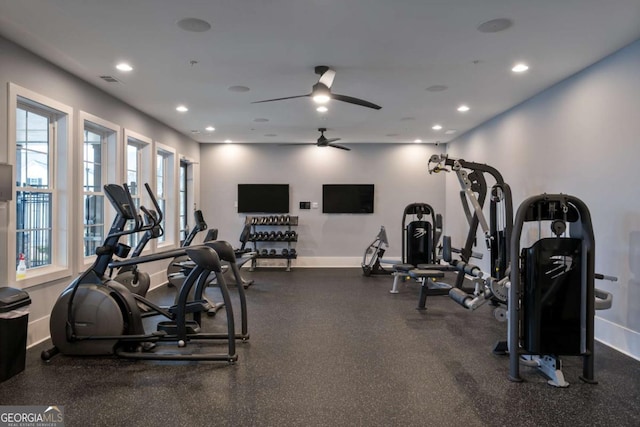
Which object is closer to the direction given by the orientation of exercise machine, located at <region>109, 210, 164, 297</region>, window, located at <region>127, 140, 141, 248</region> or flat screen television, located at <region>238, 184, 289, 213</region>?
the window

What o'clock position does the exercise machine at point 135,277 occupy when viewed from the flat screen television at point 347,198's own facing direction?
The exercise machine is roughly at 1 o'clock from the flat screen television.

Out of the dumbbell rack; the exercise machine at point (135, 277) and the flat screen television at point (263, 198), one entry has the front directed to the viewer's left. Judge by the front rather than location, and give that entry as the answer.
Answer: the exercise machine

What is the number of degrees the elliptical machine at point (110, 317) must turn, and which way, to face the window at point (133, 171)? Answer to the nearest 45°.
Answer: approximately 90° to its right

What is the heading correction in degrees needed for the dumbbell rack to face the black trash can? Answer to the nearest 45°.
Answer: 0° — it already faces it

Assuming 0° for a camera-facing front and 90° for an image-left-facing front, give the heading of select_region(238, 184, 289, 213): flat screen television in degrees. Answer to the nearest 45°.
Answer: approximately 0°

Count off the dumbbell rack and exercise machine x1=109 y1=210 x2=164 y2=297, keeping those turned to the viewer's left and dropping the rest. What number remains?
1

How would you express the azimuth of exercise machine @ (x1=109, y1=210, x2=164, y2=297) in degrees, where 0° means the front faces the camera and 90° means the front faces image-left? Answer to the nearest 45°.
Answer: approximately 90°

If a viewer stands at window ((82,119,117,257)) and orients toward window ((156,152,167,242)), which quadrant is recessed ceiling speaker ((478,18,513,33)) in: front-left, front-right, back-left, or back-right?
back-right

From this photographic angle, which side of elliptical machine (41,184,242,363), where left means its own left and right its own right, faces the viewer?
left

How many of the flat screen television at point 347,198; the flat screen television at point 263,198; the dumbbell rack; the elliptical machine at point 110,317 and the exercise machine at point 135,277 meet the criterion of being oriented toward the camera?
3

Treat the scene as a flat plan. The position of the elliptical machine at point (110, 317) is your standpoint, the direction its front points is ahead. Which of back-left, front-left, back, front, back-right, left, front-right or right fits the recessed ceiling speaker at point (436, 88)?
back

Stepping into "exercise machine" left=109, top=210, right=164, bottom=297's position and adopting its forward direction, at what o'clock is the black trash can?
The black trash can is roughly at 10 o'clock from the exercise machine.

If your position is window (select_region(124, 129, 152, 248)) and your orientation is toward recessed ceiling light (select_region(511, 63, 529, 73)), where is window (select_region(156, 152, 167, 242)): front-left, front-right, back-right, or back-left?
back-left
